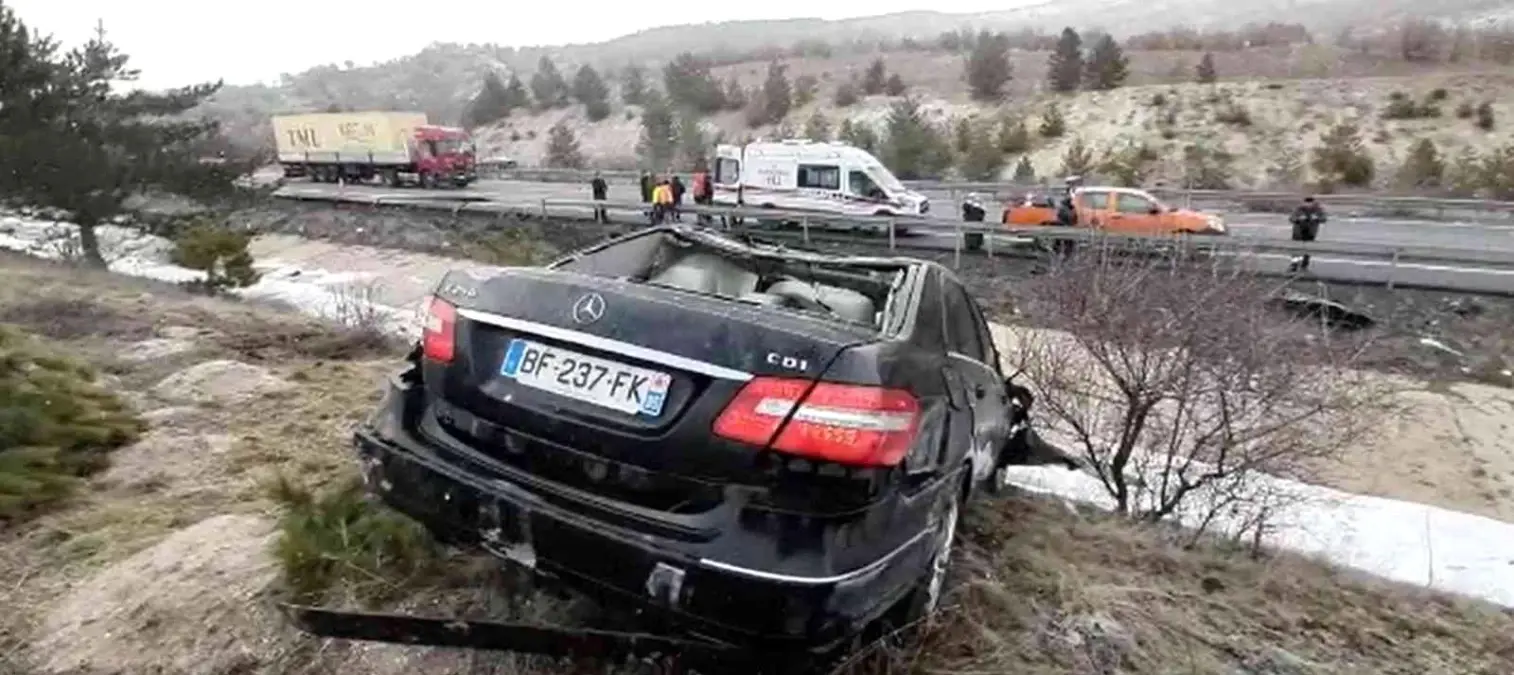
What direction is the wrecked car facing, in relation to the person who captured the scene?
facing away from the viewer and to the right of the viewer

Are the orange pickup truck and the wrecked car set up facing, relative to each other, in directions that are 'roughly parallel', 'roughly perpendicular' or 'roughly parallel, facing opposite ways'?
roughly perpendicular

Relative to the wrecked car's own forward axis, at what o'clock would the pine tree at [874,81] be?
The pine tree is roughly at 11 o'clock from the wrecked car.

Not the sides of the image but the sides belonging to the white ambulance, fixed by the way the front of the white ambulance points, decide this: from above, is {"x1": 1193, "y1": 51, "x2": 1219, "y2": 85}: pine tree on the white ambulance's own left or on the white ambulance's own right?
on the white ambulance's own left

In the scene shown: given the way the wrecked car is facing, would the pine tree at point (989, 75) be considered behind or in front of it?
in front

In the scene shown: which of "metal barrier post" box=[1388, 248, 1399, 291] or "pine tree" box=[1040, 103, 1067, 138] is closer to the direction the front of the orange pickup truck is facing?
the metal barrier post

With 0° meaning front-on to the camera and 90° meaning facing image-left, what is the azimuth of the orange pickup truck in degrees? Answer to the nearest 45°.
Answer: approximately 270°

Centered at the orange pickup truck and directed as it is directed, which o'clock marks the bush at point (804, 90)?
The bush is roughly at 8 o'clock from the orange pickup truck.

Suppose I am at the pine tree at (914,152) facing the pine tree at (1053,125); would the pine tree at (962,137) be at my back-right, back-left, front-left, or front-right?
front-left

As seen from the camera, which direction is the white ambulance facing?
to the viewer's right

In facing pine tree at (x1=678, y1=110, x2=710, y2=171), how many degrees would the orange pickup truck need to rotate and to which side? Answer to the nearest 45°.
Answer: approximately 135° to its left

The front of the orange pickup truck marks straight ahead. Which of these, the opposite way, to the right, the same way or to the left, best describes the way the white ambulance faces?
the same way

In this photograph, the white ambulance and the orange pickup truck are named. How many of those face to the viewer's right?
2

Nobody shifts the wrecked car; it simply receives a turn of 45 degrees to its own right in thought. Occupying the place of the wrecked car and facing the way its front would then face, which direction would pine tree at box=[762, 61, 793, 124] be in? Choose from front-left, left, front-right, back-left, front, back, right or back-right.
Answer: left

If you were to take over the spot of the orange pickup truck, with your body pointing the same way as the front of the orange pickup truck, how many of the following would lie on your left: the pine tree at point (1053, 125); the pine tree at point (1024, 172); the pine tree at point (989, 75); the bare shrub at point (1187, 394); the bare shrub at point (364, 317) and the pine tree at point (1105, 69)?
4

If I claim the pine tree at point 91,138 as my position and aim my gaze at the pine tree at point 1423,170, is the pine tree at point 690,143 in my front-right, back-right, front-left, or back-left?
front-left
